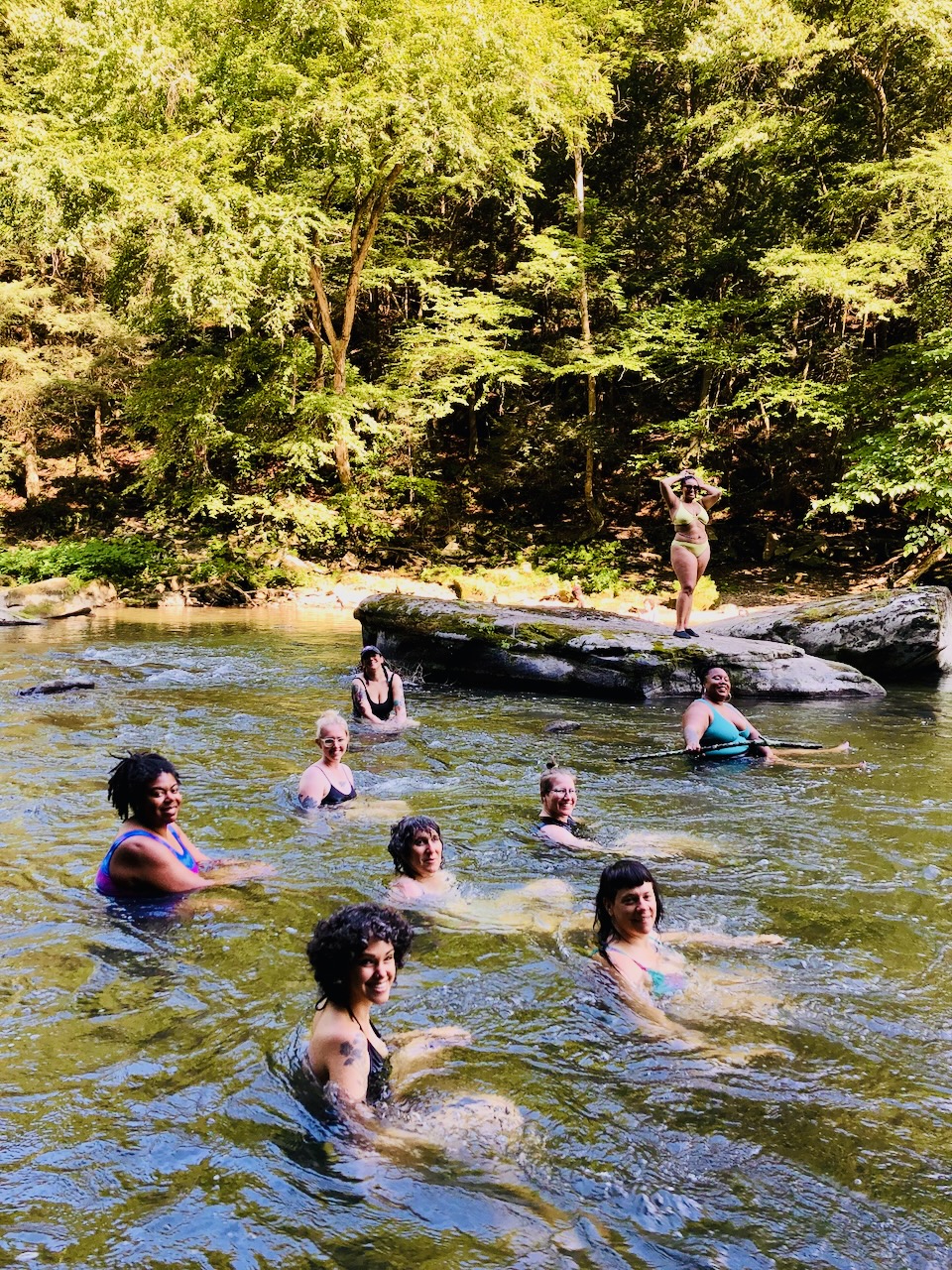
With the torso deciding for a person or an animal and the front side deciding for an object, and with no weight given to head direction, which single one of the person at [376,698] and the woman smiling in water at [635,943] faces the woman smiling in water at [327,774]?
the person

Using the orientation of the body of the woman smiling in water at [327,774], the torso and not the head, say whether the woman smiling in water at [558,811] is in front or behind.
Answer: in front

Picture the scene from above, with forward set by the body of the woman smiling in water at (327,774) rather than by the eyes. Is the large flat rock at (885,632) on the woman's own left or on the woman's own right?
on the woman's own left

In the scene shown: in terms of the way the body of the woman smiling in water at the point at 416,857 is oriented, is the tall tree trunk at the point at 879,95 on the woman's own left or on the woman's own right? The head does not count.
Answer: on the woman's own left

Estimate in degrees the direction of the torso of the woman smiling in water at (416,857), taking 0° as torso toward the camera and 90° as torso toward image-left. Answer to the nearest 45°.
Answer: approximately 315°

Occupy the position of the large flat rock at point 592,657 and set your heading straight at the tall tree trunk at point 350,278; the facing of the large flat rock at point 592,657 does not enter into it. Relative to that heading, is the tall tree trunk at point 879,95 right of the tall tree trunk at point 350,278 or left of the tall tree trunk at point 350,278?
right

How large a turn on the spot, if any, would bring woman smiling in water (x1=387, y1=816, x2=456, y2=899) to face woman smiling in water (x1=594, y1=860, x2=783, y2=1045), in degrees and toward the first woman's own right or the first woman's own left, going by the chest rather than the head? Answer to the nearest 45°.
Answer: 0° — they already face them

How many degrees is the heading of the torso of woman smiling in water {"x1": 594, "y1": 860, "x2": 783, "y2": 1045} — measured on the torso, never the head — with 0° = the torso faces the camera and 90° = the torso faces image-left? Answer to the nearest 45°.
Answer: approximately 315°

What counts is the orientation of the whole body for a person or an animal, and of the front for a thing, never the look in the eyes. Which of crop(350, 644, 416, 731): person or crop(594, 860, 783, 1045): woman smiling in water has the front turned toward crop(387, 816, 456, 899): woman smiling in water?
the person
